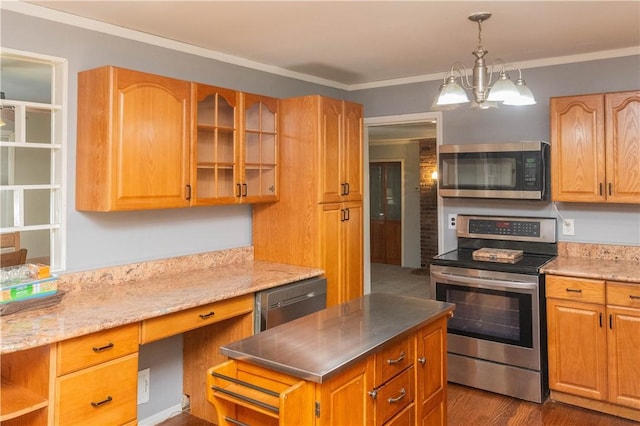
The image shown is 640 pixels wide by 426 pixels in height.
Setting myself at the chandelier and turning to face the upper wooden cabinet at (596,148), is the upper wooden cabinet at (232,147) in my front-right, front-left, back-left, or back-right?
back-left

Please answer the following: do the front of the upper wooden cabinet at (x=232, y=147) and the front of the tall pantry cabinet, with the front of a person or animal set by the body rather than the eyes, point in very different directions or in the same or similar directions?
same or similar directions

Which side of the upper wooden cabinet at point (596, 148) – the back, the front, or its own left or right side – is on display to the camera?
front

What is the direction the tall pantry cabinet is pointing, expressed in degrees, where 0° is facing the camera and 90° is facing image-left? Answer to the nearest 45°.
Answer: approximately 315°

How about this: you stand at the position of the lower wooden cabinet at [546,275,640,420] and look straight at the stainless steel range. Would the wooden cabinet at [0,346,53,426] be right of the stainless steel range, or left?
left

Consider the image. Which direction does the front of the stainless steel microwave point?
toward the camera

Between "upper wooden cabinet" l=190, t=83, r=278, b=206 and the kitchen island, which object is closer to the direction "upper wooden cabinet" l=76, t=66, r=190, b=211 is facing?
the kitchen island

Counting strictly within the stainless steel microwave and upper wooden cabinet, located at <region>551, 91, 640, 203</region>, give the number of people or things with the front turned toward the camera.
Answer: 2

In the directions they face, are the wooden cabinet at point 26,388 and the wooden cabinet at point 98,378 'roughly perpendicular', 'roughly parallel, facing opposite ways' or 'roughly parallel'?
roughly parallel

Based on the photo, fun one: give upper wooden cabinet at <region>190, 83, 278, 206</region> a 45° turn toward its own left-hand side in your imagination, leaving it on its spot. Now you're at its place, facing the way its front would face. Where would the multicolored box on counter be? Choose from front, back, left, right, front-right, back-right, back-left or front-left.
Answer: back-right

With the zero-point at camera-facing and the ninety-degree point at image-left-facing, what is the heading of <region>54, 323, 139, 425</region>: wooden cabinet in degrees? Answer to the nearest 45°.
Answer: approximately 315°

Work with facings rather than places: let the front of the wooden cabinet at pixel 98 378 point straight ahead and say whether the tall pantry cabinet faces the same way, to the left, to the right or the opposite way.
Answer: the same way

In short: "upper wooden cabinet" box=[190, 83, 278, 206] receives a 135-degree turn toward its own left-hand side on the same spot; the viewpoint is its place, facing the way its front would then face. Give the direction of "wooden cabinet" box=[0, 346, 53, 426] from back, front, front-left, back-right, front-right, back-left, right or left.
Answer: back-left
